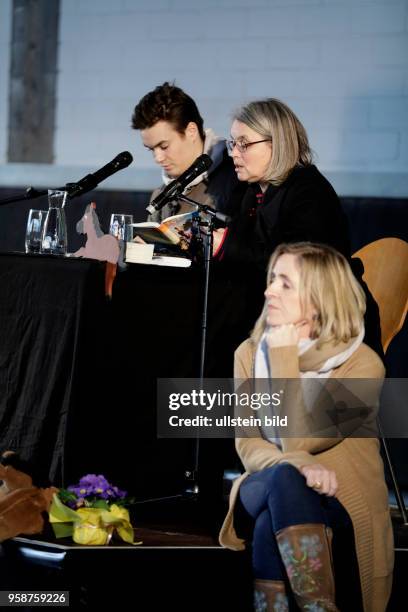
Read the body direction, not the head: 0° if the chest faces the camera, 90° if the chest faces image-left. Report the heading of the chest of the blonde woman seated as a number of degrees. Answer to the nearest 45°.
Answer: approximately 45°

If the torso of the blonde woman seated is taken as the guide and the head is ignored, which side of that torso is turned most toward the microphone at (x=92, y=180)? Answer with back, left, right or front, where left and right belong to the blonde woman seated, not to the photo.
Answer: right

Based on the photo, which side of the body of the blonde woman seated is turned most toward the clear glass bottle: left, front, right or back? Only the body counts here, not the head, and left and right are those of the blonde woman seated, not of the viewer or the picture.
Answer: right

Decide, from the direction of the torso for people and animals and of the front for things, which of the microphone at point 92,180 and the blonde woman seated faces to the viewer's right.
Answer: the microphone

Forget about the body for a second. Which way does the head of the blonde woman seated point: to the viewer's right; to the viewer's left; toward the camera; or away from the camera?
to the viewer's left

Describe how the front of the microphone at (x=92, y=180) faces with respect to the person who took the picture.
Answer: facing to the right of the viewer

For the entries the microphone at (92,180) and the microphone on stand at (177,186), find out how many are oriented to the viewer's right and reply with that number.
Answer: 2

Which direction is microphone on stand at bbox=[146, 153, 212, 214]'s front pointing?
to the viewer's right
